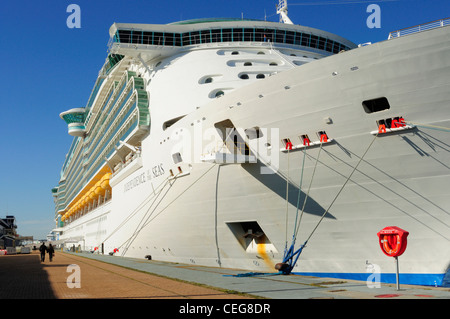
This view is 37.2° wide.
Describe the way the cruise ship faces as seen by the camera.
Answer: facing the viewer and to the right of the viewer

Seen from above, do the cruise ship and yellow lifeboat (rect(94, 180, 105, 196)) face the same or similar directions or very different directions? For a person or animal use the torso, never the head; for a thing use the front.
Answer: same or similar directions

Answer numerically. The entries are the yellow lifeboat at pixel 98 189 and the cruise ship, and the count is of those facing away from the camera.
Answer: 0

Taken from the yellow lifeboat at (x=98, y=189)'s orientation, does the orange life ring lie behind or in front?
in front
